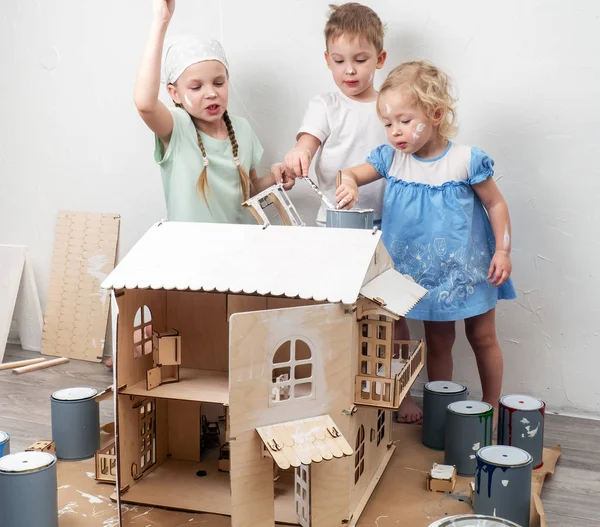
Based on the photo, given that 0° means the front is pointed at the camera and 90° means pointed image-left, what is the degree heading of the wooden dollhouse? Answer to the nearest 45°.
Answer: approximately 0°

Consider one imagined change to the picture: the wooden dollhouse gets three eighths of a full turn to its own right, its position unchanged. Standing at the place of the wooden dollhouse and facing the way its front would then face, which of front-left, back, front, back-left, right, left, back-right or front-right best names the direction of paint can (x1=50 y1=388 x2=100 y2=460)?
front

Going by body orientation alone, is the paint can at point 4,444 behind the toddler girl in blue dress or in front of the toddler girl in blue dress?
in front

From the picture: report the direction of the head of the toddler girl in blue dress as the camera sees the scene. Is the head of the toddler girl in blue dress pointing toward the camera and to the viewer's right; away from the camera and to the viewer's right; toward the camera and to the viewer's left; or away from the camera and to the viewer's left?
toward the camera and to the viewer's left

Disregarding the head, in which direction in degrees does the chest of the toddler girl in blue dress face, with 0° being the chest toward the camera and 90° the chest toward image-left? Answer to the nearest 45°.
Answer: approximately 45°

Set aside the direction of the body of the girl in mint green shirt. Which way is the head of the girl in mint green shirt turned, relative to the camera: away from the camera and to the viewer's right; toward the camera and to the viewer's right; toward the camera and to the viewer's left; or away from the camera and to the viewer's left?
toward the camera and to the viewer's right

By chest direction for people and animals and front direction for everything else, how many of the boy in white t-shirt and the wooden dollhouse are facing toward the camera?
2

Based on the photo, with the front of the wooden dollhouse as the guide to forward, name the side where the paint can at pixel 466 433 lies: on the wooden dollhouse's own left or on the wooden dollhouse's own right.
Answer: on the wooden dollhouse's own left
